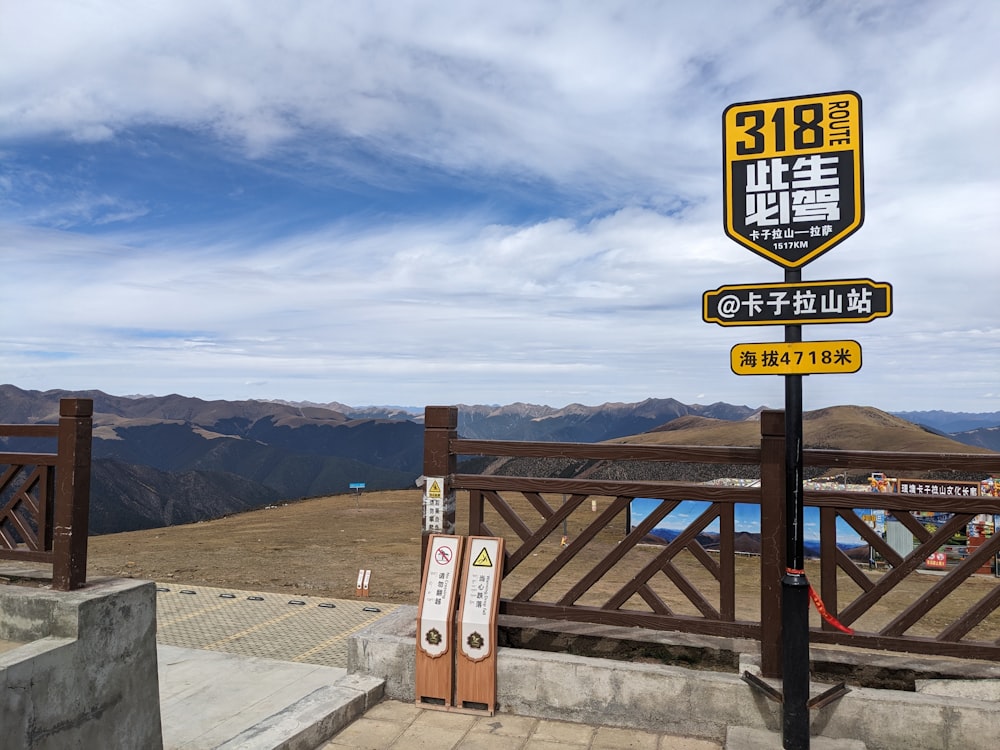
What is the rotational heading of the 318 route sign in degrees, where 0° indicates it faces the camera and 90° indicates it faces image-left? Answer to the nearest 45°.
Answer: approximately 0°

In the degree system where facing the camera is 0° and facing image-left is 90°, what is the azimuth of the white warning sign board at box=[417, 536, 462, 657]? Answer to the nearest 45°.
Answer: approximately 0°

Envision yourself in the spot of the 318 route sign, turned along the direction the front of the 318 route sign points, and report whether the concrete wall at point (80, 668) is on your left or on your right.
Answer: on your right

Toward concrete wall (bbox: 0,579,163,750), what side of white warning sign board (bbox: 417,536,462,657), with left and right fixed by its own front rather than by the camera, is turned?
right

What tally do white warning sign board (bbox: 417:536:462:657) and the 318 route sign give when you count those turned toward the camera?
2
